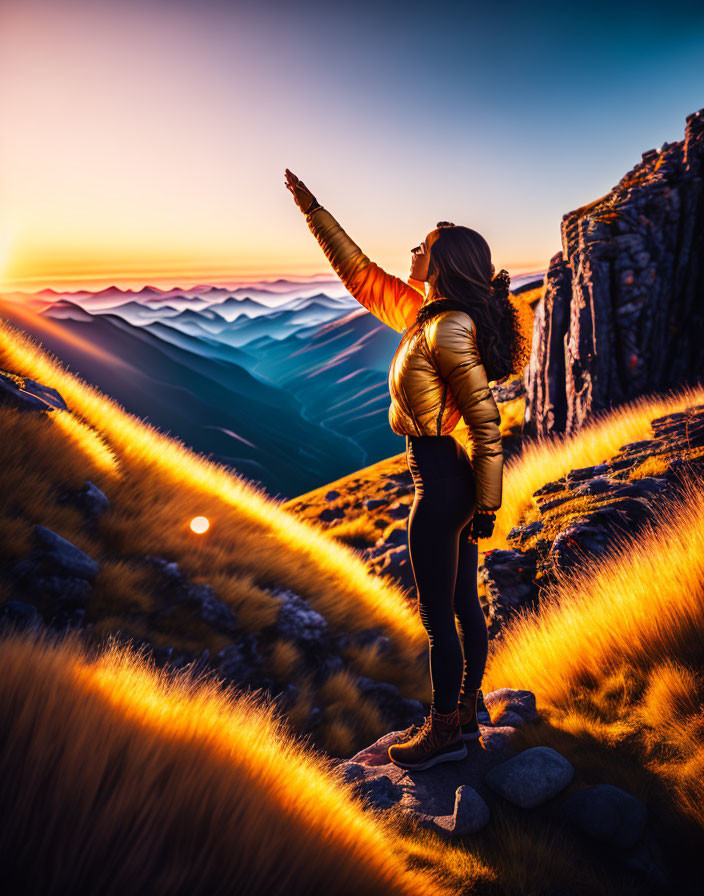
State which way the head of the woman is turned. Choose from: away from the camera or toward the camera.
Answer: away from the camera

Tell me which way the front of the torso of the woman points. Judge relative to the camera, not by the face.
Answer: to the viewer's left
